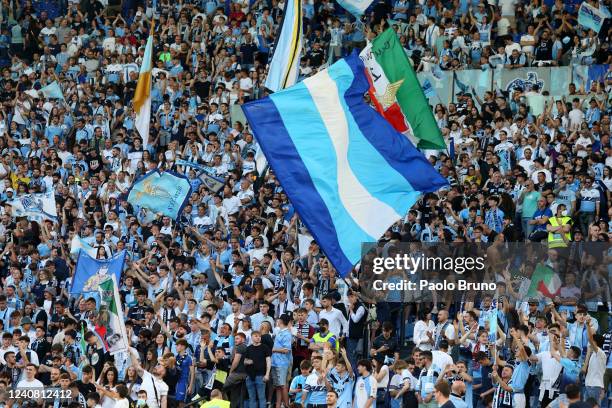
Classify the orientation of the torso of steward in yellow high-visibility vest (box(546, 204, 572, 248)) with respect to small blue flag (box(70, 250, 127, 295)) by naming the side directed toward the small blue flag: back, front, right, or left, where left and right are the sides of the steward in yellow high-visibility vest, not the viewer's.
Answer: right

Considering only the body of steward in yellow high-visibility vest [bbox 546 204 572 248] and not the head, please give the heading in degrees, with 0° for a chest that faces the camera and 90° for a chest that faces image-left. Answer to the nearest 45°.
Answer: approximately 0°

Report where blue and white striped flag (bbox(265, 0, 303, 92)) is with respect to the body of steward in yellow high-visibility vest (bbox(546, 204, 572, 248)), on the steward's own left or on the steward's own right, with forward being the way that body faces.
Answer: on the steward's own right

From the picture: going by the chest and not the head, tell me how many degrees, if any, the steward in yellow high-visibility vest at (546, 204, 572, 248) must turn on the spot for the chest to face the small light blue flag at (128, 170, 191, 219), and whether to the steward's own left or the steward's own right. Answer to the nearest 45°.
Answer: approximately 90° to the steward's own right

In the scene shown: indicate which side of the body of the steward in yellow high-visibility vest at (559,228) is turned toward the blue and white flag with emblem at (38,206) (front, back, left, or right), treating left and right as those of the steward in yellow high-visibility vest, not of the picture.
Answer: right
